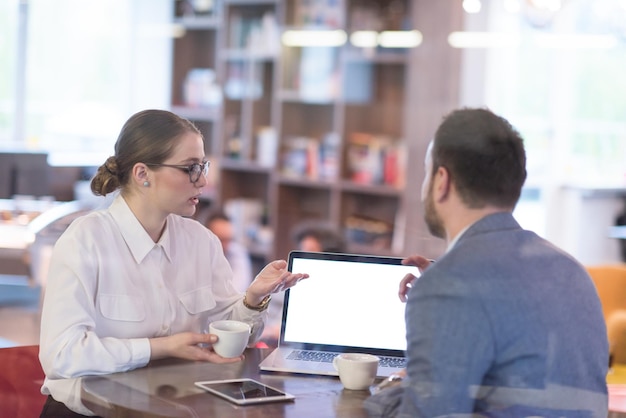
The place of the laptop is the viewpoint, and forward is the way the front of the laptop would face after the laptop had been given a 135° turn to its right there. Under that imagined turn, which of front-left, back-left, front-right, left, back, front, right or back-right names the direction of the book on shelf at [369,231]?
front-right

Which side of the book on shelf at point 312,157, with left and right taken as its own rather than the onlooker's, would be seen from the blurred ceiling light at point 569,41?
left

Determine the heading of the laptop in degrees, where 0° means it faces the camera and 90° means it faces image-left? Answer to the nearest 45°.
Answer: approximately 0°

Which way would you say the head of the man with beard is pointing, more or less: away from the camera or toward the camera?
away from the camera

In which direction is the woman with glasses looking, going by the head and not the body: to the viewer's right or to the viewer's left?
to the viewer's right
